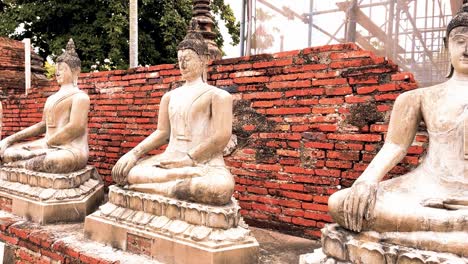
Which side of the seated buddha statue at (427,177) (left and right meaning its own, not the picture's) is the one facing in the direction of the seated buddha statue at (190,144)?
right

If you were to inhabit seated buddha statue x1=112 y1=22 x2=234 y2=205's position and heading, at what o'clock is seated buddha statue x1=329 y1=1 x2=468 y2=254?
seated buddha statue x1=329 y1=1 x2=468 y2=254 is roughly at 9 o'clock from seated buddha statue x1=112 y1=22 x2=234 y2=205.

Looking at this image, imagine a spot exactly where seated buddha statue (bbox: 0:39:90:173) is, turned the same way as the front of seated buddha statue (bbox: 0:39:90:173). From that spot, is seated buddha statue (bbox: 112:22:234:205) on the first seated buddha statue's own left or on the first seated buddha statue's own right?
on the first seated buddha statue's own left

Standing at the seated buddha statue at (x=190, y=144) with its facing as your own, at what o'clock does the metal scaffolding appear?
The metal scaffolding is roughly at 7 o'clock from the seated buddha statue.

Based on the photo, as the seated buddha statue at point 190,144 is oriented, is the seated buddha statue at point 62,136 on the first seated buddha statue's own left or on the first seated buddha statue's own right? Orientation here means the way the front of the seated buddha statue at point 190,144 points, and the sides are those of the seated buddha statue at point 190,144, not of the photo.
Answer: on the first seated buddha statue's own right

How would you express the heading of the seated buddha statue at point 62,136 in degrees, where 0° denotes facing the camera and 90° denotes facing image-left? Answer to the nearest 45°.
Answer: approximately 45°

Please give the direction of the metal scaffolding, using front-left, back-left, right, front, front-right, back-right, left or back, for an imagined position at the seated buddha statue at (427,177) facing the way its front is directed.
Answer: back
